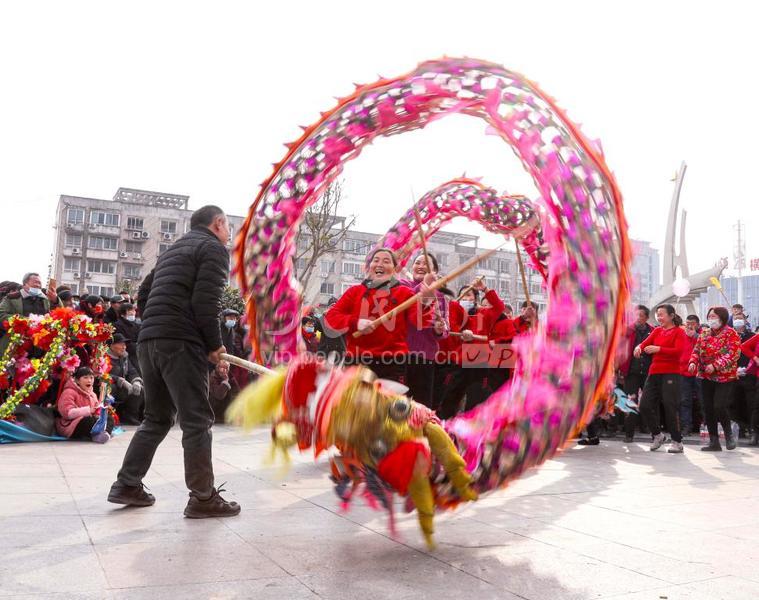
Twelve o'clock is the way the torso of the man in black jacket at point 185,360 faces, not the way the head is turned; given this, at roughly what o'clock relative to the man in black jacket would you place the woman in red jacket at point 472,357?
The woman in red jacket is roughly at 12 o'clock from the man in black jacket.

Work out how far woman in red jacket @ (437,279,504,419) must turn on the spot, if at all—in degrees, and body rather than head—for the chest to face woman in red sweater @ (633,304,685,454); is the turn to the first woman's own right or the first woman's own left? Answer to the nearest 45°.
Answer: approximately 135° to the first woman's own left

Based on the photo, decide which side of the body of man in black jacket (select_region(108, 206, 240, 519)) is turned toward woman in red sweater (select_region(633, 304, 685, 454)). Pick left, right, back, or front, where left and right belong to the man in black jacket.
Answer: front

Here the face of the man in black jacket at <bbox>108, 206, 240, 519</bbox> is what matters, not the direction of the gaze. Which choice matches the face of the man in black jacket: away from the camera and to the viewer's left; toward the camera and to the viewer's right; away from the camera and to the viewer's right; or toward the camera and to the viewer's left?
away from the camera and to the viewer's right

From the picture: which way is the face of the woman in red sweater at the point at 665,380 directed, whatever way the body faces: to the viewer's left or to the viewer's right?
to the viewer's left

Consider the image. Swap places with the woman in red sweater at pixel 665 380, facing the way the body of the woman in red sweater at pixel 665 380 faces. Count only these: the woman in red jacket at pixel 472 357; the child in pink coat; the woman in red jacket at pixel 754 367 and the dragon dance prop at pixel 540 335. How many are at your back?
1

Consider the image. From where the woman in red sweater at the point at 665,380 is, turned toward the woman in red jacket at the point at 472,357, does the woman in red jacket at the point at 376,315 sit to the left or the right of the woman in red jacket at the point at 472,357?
left

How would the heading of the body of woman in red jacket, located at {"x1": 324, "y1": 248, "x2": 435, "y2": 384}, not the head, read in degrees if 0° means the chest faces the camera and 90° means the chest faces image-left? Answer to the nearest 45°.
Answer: approximately 0°

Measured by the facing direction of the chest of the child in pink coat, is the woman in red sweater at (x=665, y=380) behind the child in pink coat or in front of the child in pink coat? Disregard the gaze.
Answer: in front

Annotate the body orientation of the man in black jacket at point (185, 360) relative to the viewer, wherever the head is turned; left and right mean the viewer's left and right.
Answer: facing away from the viewer and to the right of the viewer

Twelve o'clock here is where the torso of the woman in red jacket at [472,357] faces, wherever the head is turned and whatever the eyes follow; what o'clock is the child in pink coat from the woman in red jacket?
The child in pink coat is roughly at 3 o'clock from the woman in red jacket.
